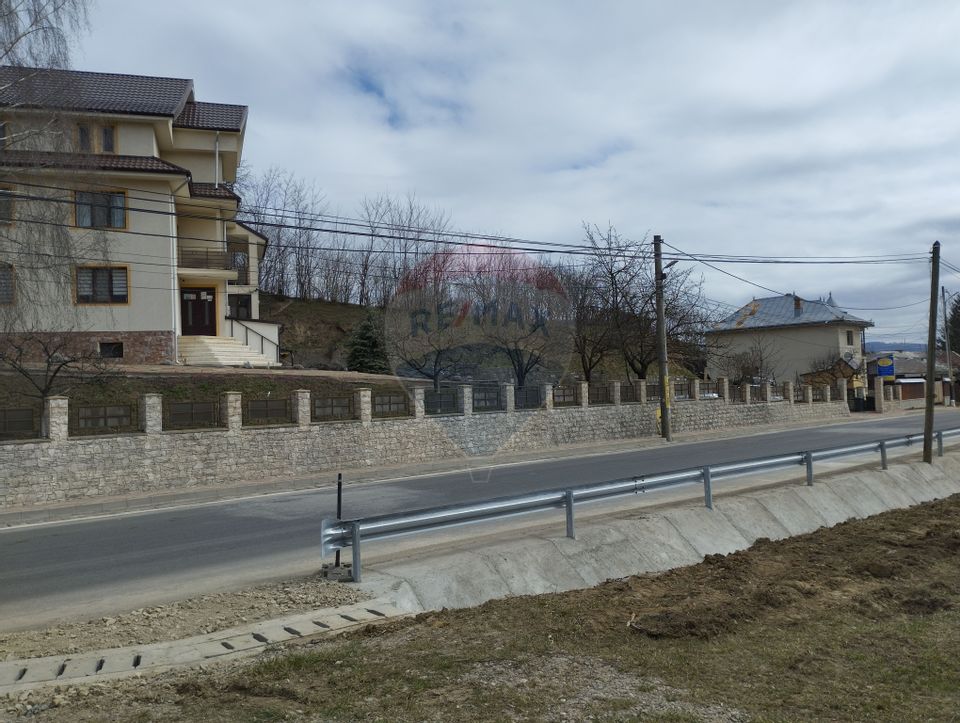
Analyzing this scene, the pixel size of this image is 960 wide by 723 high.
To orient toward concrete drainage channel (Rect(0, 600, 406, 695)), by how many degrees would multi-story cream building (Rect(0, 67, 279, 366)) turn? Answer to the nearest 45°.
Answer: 0° — it already faces it

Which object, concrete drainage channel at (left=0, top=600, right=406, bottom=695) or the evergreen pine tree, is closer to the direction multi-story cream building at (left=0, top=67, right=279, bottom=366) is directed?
the concrete drainage channel

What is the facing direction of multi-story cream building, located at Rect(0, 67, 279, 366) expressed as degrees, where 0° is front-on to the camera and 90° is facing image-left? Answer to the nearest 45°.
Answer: approximately 0°

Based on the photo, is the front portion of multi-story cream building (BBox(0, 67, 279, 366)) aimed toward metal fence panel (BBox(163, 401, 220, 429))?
yes

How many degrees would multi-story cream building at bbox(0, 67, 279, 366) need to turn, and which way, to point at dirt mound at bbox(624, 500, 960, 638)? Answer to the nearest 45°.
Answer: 0° — it already faces it

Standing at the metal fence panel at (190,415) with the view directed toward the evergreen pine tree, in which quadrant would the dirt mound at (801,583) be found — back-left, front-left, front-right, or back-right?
back-right

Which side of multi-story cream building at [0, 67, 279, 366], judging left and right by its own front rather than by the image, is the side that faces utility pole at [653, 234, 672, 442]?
left

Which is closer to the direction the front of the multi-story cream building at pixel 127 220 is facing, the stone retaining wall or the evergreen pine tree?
the stone retaining wall
